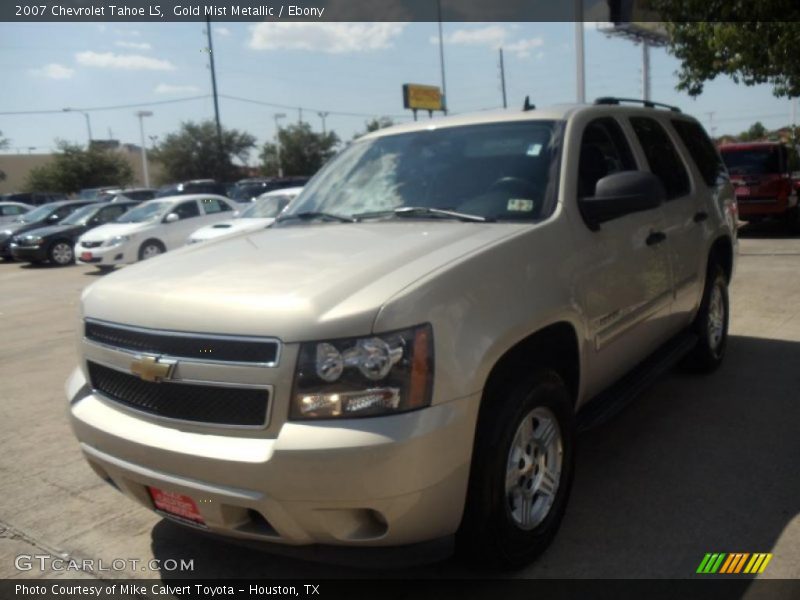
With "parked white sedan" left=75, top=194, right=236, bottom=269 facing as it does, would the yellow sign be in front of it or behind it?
behind

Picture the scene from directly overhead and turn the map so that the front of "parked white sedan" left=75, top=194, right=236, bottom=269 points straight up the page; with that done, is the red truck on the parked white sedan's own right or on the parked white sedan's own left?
on the parked white sedan's own left

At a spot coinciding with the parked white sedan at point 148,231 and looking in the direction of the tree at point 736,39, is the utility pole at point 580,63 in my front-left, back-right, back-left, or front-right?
front-left

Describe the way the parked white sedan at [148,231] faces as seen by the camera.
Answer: facing the viewer and to the left of the viewer

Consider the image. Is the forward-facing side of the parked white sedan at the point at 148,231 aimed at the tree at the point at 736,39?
no

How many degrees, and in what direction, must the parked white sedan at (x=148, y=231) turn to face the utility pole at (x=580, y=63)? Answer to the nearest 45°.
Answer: approximately 135° to its left

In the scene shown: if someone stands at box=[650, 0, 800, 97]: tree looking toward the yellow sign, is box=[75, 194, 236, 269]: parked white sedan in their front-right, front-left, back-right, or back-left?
front-left
